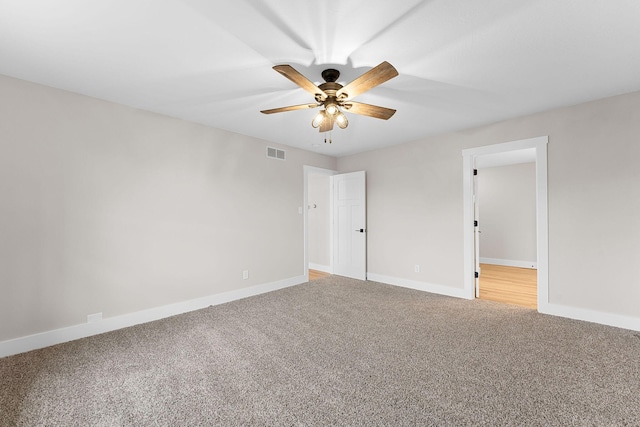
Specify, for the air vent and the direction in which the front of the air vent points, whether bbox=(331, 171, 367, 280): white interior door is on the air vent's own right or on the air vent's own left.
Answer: on the air vent's own left

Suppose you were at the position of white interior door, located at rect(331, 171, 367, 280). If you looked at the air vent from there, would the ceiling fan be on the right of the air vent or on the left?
left

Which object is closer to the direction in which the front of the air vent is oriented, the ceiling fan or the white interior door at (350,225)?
the ceiling fan

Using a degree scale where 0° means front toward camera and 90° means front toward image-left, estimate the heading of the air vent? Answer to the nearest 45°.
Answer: approximately 315°

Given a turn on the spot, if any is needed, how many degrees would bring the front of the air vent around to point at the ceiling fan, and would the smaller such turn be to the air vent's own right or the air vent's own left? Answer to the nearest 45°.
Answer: approximately 45° to the air vent's own right
